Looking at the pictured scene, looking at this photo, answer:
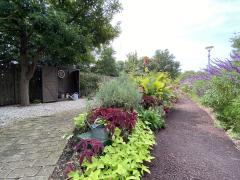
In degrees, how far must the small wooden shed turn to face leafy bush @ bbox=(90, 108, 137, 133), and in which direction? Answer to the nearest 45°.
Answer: approximately 45° to its right

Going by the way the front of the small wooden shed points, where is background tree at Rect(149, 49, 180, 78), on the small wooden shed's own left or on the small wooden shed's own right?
on the small wooden shed's own left

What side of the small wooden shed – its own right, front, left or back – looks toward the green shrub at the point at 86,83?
left

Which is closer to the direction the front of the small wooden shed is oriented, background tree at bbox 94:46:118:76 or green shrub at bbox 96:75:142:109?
the green shrub

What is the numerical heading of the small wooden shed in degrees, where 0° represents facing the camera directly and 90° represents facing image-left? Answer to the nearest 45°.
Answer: approximately 315°

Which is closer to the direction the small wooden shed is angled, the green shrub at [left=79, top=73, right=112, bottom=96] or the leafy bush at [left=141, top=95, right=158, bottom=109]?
the leafy bush
